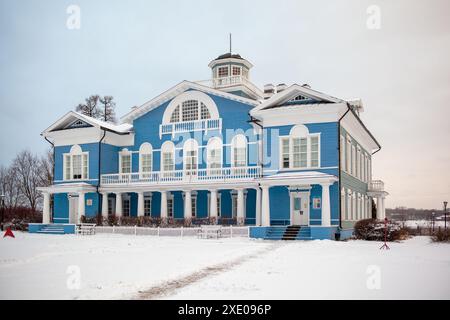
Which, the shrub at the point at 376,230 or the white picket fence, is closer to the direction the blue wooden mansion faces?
the white picket fence

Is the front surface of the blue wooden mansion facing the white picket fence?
yes

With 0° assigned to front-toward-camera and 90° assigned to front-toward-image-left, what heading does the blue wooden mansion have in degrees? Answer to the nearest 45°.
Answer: approximately 45°

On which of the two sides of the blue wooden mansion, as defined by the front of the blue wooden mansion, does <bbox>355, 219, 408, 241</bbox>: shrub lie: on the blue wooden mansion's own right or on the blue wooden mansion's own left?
on the blue wooden mansion's own left
